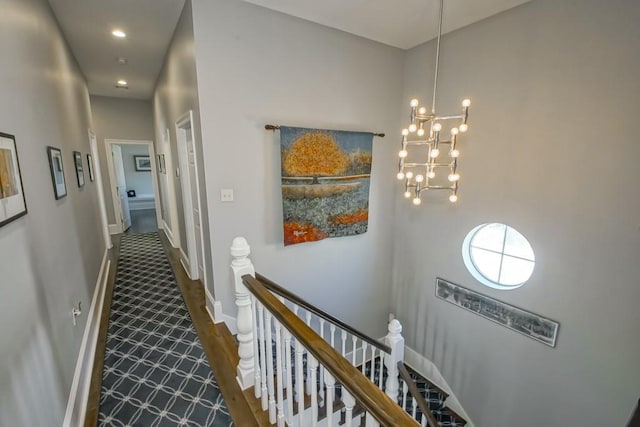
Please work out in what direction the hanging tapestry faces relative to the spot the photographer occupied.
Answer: facing the viewer and to the right of the viewer

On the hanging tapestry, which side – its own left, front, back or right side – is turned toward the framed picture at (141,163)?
back

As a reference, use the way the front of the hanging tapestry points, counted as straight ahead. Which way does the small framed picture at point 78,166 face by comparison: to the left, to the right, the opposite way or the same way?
to the left

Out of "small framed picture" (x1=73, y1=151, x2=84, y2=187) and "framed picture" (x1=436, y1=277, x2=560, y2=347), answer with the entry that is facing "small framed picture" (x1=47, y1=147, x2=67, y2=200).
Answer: the framed picture

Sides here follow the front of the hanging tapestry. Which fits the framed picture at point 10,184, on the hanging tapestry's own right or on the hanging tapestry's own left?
on the hanging tapestry's own right

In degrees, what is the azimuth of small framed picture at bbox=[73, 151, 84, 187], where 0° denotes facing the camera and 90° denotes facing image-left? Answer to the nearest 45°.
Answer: approximately 270°

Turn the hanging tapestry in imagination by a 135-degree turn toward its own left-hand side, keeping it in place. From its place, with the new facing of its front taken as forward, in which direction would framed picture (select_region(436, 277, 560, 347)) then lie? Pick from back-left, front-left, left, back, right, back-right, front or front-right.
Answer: right

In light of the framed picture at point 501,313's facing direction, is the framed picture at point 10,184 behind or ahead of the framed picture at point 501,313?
ahead

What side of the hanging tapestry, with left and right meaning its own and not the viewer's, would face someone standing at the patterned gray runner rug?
right

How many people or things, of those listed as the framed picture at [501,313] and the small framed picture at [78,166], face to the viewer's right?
1
